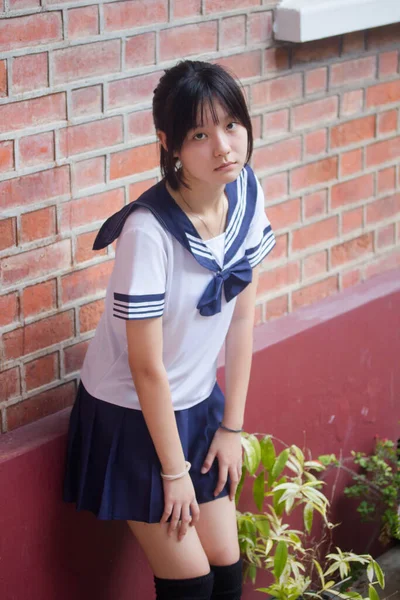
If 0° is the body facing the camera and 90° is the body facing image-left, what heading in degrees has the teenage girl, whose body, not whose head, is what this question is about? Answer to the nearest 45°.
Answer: approximately 315°

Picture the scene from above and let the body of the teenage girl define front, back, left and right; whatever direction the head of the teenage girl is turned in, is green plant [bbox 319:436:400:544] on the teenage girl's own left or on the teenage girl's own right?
on the teenage girl's own left
